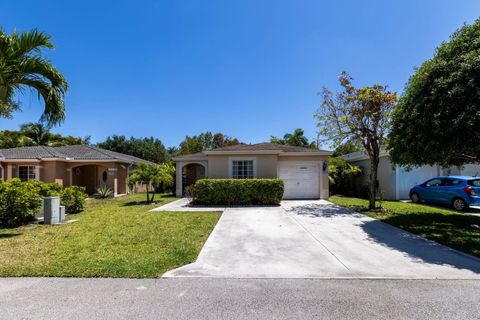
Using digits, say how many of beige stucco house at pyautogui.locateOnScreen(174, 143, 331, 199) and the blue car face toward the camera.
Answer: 1

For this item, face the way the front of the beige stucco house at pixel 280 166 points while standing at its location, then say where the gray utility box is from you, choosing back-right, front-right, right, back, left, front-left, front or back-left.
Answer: front-right

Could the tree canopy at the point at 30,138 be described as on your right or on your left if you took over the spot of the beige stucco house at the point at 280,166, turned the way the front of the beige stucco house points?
on your right

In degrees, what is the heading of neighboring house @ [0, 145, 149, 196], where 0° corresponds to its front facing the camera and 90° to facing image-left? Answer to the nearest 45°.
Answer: approximately 45°

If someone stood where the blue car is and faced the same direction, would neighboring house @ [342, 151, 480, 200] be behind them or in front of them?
in front

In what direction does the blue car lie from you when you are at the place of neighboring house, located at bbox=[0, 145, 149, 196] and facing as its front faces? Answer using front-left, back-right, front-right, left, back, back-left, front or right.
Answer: left

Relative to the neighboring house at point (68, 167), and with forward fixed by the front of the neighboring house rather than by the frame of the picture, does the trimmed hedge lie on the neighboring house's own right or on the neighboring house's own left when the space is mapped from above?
on the neighboring house's own left

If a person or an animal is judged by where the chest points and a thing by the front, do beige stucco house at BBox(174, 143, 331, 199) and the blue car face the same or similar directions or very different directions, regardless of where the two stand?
very different directions

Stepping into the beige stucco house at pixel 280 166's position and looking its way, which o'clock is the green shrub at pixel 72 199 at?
The green shrub is roughly at 2 o'clock from the beige stucco house.

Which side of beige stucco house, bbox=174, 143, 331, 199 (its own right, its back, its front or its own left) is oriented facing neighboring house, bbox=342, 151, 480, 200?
left

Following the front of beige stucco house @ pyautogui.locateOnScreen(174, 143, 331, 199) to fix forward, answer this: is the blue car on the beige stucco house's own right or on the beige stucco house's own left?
on the beige stucco house's own left

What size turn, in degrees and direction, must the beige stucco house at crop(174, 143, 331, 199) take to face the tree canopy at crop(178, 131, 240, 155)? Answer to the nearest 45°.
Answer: approximately 180°

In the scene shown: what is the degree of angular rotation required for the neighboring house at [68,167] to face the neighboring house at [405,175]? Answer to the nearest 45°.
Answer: approximately 90° to its left
